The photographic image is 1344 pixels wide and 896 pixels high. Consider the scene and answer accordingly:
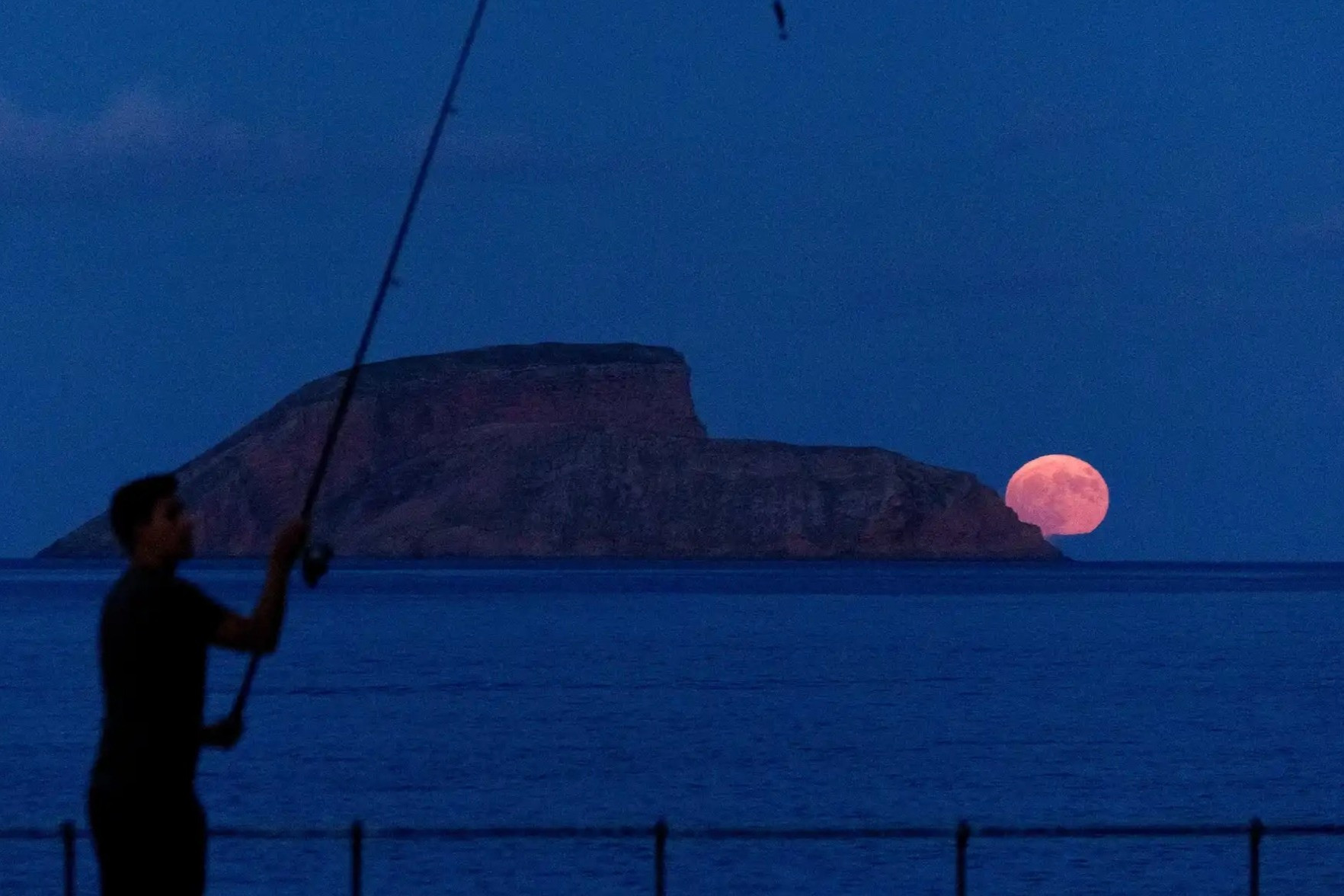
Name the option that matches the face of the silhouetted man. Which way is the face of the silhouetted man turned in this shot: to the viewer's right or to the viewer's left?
to the viewer's right

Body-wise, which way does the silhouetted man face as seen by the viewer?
to the viewer's right
